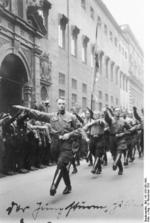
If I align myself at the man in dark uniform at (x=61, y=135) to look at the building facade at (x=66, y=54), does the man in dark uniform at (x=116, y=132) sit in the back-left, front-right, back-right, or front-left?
front-right

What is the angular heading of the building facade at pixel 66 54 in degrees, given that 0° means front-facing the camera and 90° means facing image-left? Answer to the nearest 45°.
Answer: approximately 315°

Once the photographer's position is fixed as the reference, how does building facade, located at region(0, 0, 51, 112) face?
facing the viewer and to the right of the viewer

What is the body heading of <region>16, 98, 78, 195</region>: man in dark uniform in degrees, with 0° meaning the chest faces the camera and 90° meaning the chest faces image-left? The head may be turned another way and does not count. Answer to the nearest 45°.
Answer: approximately 0°

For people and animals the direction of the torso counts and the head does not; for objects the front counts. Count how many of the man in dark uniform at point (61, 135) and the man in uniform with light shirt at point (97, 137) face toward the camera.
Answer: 2

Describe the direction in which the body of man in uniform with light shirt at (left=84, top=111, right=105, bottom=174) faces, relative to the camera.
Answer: toward the camera
